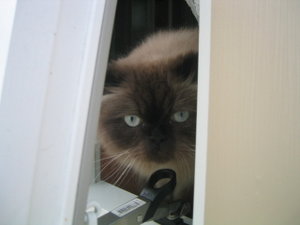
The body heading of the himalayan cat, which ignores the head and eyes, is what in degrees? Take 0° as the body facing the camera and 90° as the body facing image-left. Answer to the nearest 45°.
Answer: approximately 0°
